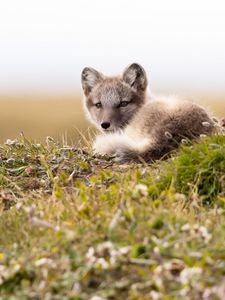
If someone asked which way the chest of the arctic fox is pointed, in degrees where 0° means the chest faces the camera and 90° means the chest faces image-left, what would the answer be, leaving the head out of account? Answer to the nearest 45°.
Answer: approximately 45°

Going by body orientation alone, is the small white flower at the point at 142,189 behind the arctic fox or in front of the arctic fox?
in front

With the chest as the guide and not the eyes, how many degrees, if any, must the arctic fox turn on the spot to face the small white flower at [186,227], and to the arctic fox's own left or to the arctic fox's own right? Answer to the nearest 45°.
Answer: approximately 45° to the arctic fox's own left

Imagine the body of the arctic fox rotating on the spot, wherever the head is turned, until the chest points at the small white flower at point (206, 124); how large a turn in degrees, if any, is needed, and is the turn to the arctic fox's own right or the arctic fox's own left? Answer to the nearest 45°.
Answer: approximately 180°

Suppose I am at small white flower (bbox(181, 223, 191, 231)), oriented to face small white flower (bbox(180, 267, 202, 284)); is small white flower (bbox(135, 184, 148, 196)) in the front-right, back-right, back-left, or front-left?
back-right

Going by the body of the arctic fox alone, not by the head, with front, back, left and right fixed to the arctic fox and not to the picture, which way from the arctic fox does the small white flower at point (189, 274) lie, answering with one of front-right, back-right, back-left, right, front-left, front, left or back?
front-left
